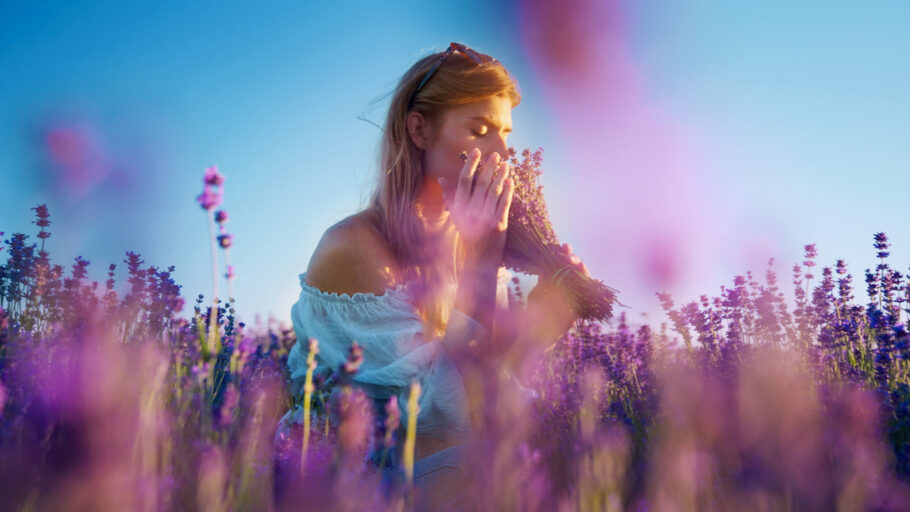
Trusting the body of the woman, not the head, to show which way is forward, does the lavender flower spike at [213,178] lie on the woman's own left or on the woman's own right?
on the woman's own right

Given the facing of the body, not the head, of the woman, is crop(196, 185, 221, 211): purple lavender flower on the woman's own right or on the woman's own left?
on the woman's own right

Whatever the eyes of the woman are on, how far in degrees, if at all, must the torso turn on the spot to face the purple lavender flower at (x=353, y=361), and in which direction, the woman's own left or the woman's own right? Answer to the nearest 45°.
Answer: approximately 45° to the woman's own right

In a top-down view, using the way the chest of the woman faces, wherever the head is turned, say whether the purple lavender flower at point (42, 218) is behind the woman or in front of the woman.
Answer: behind
